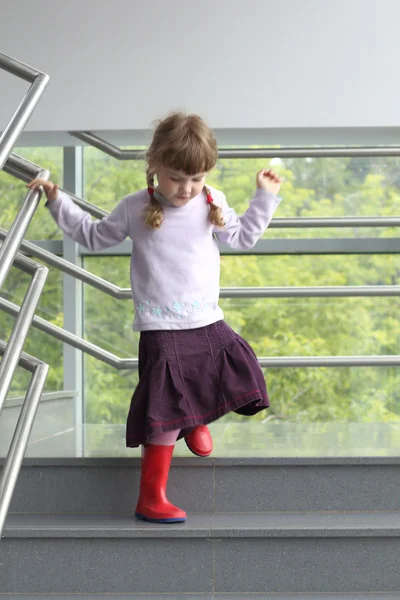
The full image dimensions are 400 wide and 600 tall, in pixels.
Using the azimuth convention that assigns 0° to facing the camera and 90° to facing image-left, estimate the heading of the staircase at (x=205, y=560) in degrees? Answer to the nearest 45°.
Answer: approximately 0°

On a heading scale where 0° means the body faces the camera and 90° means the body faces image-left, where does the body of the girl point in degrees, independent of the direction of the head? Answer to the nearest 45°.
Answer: approximately 315°
